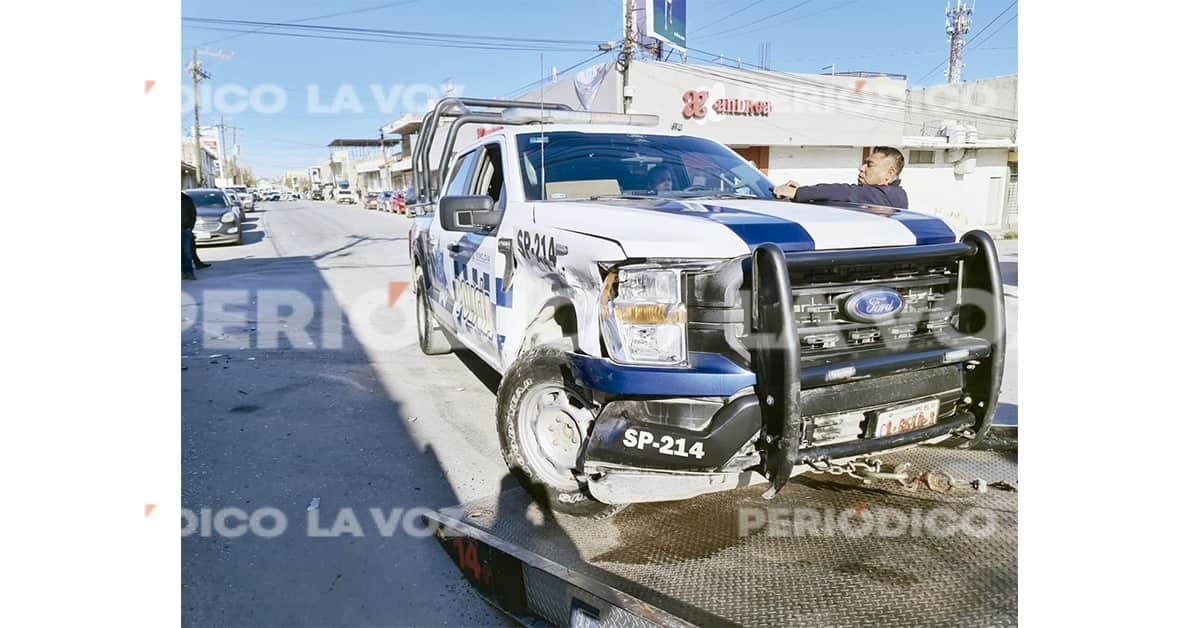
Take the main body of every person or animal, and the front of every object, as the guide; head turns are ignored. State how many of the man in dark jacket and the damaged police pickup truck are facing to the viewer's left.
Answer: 1

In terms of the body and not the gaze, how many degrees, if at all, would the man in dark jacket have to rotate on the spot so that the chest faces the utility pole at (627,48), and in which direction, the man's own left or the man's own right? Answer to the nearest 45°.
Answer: approximately 90° to the man's own right

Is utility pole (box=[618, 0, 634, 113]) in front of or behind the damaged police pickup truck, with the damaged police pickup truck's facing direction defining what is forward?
behind

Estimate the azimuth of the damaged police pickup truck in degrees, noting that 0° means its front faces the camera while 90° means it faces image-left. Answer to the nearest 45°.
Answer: approximately 315°

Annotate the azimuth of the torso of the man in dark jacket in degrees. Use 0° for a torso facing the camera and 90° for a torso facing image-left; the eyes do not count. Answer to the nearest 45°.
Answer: approximately 90°

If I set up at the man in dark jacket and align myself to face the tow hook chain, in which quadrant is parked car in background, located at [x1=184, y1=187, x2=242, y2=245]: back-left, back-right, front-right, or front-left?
back-right

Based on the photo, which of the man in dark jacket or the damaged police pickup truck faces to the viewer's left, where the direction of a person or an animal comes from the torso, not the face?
the man in dark jacket
